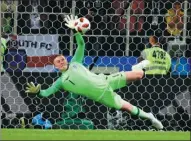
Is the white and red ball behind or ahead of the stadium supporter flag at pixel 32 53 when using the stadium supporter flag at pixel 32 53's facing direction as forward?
ahead

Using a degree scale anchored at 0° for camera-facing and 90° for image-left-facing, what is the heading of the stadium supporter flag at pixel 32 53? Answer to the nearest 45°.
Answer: approximately 0°

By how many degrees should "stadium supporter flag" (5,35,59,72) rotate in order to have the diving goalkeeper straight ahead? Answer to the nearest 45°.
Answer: approximately 45° to its left
